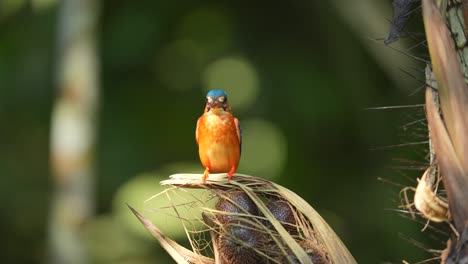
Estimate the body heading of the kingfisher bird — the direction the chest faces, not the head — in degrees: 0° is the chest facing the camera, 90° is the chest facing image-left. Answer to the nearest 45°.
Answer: approximately 0°

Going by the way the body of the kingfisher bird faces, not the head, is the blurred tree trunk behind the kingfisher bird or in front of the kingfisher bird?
behind
